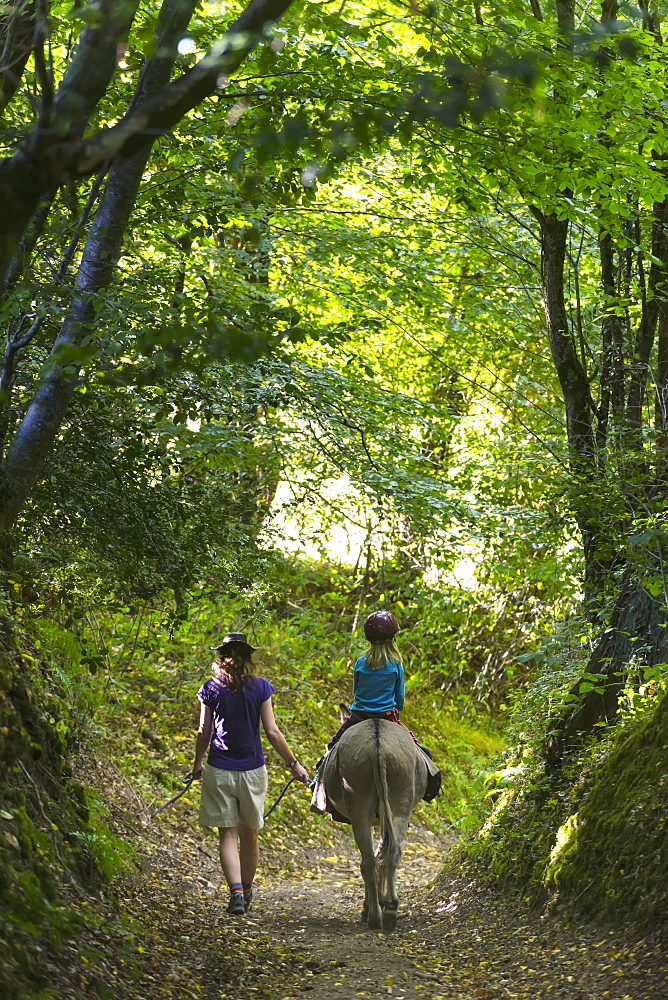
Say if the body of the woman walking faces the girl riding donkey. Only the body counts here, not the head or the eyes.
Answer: no

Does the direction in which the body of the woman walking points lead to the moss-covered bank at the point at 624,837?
no

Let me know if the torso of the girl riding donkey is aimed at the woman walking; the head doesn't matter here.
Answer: no

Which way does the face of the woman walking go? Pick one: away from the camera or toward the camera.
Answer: away from the camera

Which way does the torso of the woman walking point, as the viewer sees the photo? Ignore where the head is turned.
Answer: away from the camera

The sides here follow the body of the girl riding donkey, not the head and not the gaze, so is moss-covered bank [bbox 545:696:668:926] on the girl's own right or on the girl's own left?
on the girl's own right

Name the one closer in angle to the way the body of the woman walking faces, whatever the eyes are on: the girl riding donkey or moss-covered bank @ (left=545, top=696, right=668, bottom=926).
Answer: the girl riding donkey

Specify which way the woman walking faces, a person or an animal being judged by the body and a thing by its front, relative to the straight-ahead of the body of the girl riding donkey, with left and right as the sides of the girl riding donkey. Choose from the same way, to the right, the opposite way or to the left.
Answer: the same way

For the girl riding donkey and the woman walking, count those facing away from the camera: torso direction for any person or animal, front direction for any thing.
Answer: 2

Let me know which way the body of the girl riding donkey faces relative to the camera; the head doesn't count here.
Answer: away from the camera
